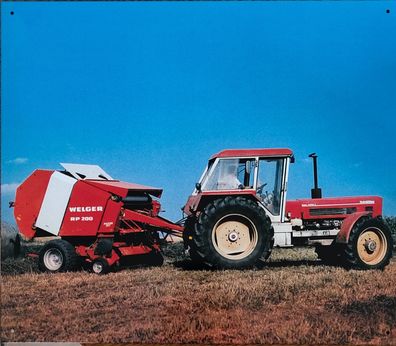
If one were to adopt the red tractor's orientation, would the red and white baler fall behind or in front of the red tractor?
behind

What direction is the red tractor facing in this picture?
to the viewer's right
